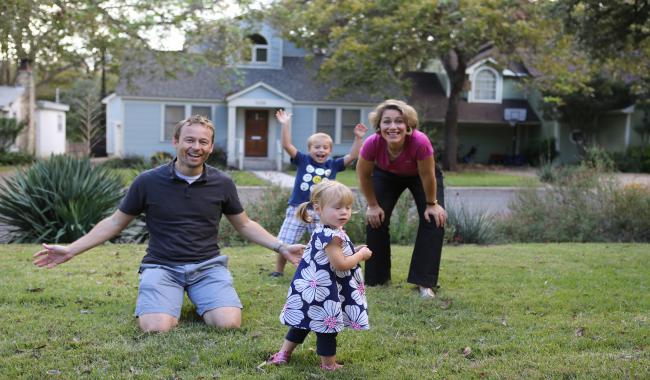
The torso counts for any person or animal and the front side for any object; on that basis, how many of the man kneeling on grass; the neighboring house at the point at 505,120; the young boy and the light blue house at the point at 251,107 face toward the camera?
4

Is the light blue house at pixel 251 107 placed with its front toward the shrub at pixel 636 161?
no

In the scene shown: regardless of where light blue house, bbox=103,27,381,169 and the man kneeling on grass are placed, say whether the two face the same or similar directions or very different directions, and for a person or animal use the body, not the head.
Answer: same or similar directions

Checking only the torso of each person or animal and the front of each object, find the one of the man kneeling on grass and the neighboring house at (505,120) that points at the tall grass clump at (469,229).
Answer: the neighboring house

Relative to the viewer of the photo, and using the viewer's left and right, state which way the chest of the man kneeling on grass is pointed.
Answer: facing the viewer

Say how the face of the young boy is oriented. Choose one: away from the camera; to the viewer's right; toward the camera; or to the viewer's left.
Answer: toward the camera

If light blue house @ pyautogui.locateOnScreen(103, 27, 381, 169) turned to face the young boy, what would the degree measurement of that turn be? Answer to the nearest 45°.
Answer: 0° — it already faces them

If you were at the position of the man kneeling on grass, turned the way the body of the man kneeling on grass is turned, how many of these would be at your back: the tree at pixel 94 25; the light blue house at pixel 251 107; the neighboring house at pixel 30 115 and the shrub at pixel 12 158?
4

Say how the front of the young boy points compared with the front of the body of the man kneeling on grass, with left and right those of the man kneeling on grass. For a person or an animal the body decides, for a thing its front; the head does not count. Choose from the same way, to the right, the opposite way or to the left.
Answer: the same way

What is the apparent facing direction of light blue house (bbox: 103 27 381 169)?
toward the camera

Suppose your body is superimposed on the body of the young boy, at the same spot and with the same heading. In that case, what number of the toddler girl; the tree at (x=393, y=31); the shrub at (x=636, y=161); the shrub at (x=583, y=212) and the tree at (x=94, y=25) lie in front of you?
1

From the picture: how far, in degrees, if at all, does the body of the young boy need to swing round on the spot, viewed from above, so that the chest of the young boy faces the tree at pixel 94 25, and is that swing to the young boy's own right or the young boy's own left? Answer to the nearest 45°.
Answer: approximately 135° to the young boy's own right

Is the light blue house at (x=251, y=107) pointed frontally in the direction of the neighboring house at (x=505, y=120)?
no

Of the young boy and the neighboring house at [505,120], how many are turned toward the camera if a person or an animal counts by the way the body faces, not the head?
2

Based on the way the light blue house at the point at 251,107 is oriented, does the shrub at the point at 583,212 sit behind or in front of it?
in front

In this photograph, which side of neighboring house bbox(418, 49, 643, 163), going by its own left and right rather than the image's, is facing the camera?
front

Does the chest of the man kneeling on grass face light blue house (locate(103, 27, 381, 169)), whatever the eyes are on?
no

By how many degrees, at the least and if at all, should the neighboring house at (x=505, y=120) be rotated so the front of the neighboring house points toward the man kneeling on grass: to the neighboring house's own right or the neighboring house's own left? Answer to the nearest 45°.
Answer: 0° — it already faces them

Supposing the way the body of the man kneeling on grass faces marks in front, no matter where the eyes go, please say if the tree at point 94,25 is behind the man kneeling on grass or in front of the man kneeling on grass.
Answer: behind
